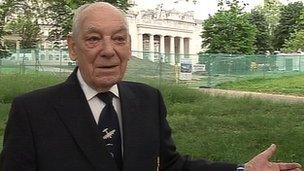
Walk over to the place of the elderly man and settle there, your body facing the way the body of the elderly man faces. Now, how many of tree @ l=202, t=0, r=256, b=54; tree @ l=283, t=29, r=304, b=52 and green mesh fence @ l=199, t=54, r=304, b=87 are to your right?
0

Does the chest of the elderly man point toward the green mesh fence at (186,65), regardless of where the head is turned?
no

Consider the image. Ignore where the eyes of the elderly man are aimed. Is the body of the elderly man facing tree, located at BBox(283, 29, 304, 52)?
no

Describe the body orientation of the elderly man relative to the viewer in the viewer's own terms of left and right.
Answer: facing the viewer and to the right of the viewer

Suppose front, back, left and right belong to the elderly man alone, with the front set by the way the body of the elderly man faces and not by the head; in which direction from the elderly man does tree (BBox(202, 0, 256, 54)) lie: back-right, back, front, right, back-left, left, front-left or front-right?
back-left

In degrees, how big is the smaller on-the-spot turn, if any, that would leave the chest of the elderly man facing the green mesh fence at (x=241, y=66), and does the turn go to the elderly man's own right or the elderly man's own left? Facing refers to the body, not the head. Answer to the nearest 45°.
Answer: approximately 135° to the elderly man's own left

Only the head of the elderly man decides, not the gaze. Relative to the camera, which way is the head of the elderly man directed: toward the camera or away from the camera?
toward the camera

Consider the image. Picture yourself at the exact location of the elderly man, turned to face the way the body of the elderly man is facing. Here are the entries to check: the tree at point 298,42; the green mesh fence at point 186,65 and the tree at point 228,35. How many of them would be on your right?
0
